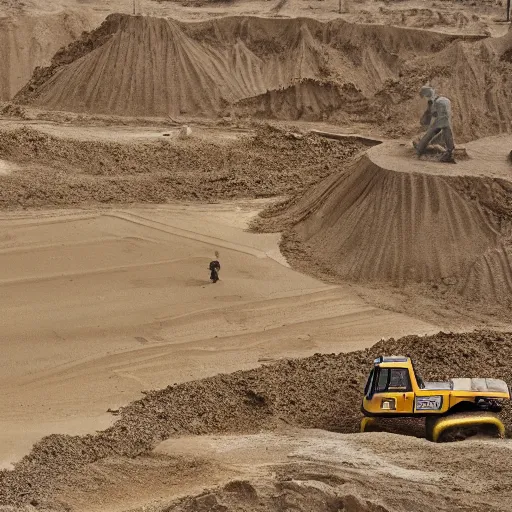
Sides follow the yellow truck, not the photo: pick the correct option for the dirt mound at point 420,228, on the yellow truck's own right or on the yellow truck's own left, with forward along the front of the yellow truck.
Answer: on the yellow truck's own right

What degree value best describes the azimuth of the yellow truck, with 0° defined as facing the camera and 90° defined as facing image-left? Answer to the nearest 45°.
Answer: approximately 90°

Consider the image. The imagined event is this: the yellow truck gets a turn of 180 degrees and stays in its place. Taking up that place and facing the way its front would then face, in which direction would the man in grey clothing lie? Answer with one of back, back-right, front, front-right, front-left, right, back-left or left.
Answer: left

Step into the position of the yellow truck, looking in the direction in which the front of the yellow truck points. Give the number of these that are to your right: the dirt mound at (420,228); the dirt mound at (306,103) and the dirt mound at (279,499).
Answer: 2

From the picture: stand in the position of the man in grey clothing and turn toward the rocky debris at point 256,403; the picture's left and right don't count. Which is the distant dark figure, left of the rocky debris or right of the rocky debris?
right

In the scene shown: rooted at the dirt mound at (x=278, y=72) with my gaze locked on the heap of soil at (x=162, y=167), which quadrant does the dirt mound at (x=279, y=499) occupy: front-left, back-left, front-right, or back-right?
front-left

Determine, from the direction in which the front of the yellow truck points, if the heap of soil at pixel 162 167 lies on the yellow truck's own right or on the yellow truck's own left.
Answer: on the yellow truck's own right

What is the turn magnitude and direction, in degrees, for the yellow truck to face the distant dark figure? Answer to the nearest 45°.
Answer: approximately 45° to its right

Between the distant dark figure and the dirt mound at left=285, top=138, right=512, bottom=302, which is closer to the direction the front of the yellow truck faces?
the distant dark figure

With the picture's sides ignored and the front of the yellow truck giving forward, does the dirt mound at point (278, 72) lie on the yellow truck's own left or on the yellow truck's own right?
on the yellow truck's own right

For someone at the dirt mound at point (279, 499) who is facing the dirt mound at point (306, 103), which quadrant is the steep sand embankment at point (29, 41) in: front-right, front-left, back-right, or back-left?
front-left

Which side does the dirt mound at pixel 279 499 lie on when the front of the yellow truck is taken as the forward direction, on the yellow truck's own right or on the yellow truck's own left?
on the yellow truck's own left
